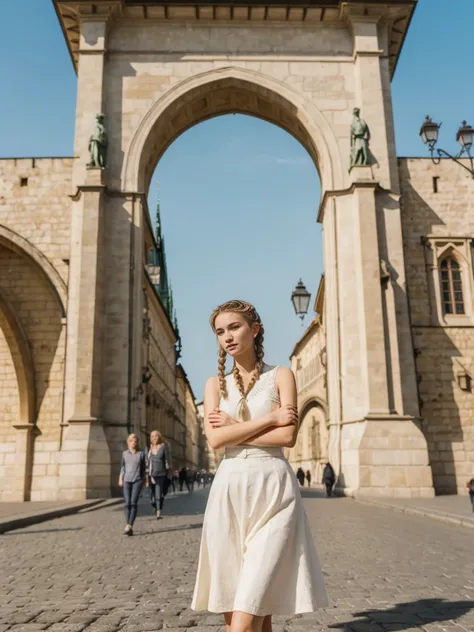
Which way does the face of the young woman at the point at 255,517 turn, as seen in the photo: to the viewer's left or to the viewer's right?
to the viewer's left

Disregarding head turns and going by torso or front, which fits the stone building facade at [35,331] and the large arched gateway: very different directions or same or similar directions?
same or similar directions

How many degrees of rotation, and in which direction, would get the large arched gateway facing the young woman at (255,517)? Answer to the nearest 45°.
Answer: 0° — it already faces them

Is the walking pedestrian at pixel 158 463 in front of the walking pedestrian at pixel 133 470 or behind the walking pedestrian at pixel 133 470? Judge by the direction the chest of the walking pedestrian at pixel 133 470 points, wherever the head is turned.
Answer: behind

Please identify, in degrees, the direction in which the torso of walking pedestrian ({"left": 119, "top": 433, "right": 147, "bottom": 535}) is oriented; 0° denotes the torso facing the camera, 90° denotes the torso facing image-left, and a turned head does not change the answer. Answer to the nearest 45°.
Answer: approximately 0°

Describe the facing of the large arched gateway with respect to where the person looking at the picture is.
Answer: facing the viewer

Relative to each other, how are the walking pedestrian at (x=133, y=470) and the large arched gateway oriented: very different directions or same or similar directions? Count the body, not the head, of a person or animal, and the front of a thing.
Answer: same or similar directions

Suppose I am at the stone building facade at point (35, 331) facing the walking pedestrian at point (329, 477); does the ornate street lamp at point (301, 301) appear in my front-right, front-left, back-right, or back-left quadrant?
front-right

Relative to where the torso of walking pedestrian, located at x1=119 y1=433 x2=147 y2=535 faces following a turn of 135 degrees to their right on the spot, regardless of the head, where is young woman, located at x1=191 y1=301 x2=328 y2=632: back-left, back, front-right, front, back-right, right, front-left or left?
back-left
